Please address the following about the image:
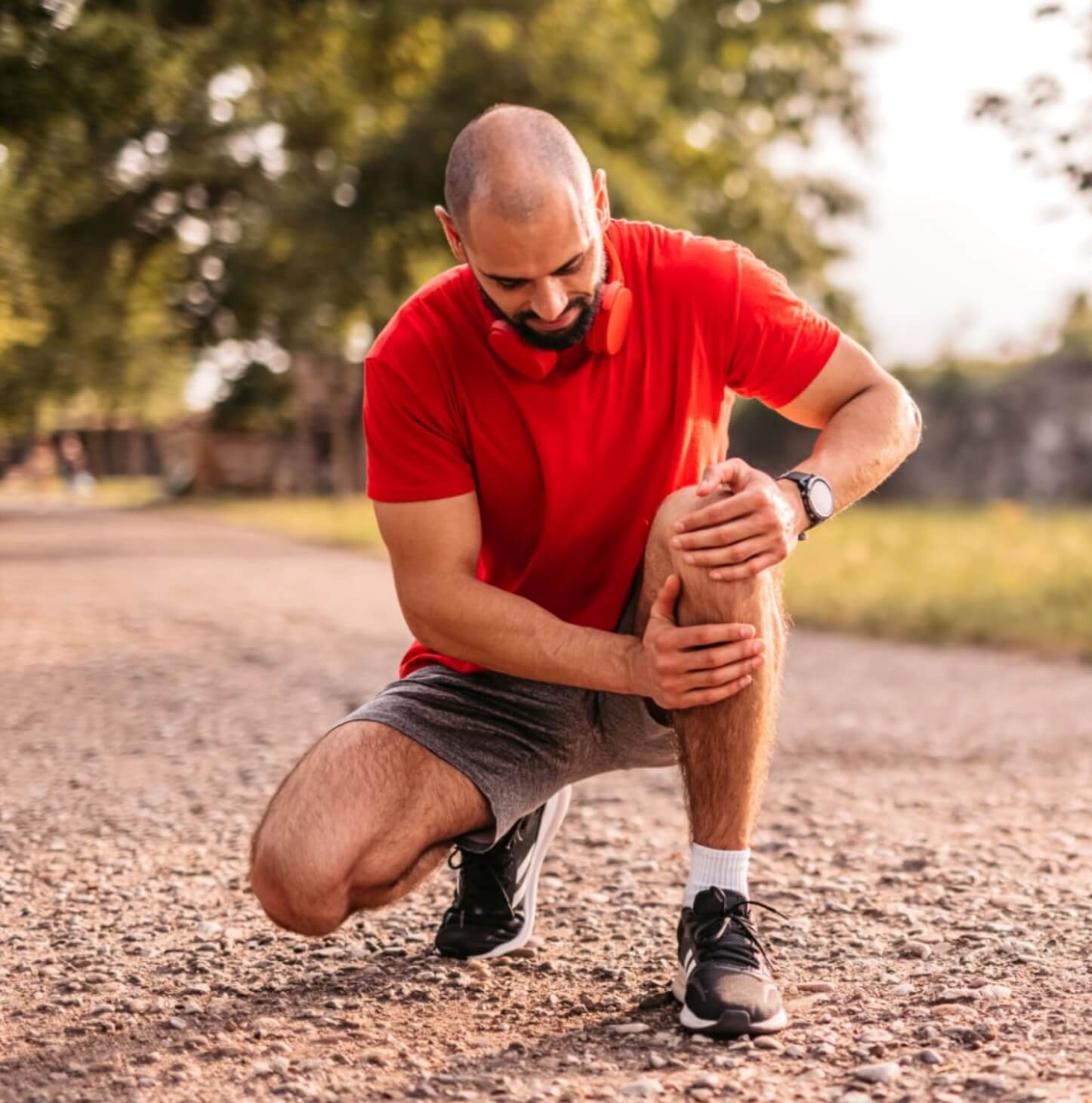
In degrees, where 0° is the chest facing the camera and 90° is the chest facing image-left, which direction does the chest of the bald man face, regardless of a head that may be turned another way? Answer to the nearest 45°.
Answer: approximately 0°

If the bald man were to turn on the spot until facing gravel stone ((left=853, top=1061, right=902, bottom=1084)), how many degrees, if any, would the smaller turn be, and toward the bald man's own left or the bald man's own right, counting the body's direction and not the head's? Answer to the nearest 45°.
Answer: approximately 45° to the bald man's own left

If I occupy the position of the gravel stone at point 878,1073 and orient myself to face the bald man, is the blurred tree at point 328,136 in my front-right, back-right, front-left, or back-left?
front-right

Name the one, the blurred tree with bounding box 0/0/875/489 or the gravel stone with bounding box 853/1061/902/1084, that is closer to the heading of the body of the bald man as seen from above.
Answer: the gravel stone

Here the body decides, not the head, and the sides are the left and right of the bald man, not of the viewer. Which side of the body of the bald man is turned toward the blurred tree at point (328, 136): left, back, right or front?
back

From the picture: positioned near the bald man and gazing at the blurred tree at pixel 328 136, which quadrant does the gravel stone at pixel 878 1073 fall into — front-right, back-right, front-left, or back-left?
back-right
